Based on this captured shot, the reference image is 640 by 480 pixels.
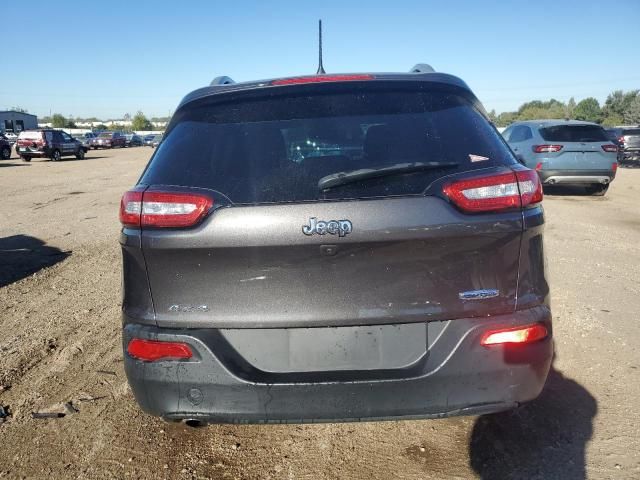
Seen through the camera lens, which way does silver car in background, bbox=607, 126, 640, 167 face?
facing away from the viewer and to the left of the viewer

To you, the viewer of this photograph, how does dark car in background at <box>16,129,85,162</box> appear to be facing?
facing away from the viewer and to the right of the viewer

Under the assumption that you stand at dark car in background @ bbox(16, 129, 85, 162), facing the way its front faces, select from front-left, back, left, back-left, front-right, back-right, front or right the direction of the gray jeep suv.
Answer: back-right

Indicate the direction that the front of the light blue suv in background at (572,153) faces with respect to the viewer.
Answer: facing away from the viewer and to the left of the viewer

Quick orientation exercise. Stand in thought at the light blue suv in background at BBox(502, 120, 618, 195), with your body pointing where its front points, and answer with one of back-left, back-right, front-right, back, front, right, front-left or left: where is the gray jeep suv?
back-left

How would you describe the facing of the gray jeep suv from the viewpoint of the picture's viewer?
facing away from the viewer
